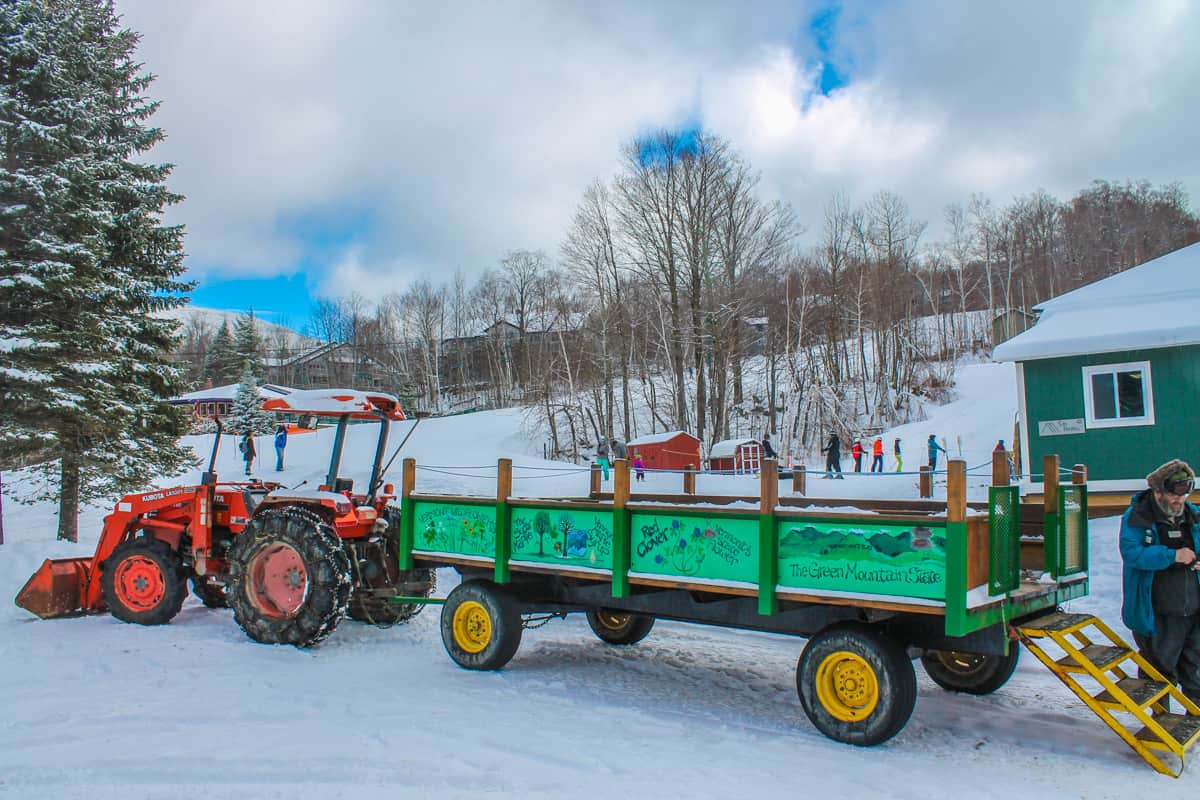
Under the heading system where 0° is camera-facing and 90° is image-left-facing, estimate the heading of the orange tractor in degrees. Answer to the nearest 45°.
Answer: approximately 135°

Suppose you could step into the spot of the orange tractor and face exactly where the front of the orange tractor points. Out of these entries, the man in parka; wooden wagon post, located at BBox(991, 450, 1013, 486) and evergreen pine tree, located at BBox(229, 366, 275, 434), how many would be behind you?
2

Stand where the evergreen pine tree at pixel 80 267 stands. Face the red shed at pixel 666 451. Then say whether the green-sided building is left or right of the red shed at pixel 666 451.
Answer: right

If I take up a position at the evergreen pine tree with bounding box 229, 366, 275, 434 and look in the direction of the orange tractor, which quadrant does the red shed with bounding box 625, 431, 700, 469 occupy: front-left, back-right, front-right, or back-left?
front-left

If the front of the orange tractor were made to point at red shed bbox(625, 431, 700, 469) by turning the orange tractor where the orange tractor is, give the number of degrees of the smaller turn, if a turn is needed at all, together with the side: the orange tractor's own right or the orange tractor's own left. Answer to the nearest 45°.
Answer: approximately 90° to the orange tractor's own right

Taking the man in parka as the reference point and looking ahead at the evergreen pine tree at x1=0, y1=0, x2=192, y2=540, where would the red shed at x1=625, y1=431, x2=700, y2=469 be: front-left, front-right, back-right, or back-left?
front-right

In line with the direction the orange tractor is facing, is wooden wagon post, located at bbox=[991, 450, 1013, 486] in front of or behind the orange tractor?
behind

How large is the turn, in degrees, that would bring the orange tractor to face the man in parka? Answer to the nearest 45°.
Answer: approximately 180°
